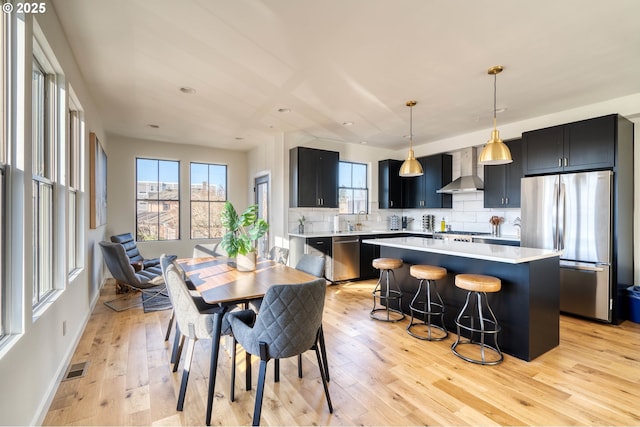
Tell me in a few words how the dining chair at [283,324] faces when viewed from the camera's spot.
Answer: facing away from the viewer and to the left of the viewer

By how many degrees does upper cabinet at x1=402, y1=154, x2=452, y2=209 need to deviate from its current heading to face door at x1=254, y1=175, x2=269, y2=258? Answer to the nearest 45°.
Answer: approximately 45° to its right

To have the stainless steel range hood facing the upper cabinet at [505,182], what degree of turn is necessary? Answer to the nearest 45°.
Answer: approximately 90° to its left

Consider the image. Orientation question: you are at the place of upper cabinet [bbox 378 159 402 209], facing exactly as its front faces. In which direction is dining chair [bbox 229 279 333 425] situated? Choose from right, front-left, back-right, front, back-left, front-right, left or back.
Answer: front-right

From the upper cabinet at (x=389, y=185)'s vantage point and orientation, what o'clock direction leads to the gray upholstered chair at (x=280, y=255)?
The gray upholstered chair is roughly at 2 o'clock from the upper cabinet.

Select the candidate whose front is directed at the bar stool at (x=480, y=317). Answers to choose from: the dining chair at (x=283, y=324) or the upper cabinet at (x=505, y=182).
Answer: the upper cabinet

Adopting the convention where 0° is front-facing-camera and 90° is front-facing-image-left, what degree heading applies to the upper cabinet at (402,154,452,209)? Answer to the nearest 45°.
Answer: approximately 45°

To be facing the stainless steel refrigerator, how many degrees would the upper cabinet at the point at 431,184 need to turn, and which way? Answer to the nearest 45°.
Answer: approximately 90° to its left

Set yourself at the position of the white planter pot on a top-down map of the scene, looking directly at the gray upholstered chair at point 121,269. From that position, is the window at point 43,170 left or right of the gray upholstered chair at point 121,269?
left

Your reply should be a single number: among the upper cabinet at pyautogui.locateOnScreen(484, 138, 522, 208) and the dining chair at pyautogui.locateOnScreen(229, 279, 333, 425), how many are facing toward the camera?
1

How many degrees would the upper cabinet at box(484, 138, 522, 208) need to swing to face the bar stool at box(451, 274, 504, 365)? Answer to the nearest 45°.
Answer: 0° — it already faces it

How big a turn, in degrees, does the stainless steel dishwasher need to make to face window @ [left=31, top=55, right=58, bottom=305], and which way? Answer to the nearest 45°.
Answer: approximately 90° to its right
